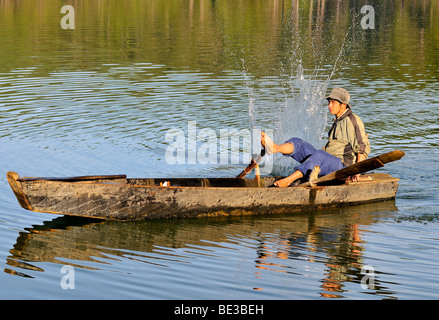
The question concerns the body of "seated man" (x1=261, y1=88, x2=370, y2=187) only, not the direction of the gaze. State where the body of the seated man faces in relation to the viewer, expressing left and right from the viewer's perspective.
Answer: facing to the left of the viewer

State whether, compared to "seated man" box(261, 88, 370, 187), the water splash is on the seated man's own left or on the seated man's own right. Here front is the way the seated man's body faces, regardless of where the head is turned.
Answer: on the seated man's own right

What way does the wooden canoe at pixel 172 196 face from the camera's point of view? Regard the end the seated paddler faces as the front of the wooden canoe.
to the viewer's left
